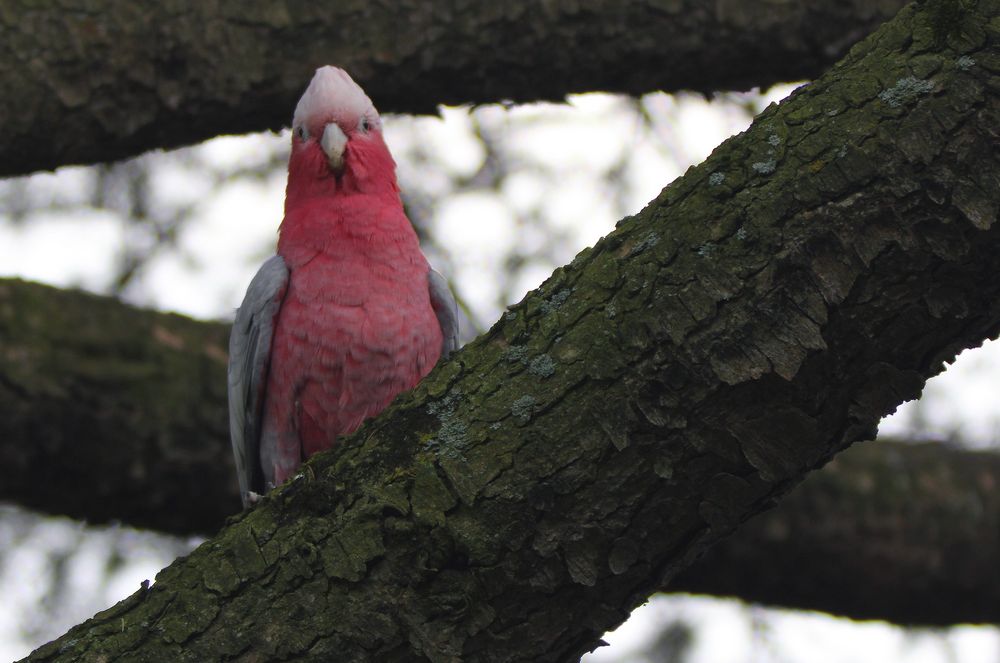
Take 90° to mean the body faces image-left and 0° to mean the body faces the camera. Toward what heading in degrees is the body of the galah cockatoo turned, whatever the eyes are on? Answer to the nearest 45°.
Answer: approximately 0°

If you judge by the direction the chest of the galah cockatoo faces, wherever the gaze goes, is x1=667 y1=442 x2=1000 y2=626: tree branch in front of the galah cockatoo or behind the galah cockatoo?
behind
